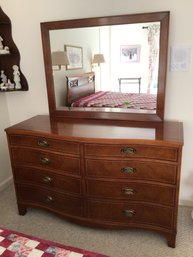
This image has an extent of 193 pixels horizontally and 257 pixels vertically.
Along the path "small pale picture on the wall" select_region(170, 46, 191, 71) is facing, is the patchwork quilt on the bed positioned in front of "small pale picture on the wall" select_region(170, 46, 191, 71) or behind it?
in front

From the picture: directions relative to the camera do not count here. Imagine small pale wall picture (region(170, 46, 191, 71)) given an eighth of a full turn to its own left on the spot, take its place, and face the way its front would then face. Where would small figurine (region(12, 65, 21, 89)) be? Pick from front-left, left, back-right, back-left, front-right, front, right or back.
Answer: back-right

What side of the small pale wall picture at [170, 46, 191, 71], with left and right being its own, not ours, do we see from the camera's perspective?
front

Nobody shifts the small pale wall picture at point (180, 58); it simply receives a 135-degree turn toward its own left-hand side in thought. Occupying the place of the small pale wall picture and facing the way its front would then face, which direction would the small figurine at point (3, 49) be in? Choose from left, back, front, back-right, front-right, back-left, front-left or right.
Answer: back-left

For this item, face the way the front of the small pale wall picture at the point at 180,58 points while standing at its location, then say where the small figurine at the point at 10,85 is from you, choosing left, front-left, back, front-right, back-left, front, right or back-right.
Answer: right

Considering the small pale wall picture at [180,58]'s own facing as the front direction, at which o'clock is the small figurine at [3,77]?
The small figurine is roughly at 3 o'clock from the small pale wall picture.

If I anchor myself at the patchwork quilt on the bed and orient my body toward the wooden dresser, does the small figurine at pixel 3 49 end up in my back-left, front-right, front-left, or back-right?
front-left
